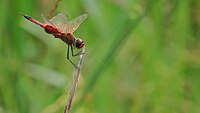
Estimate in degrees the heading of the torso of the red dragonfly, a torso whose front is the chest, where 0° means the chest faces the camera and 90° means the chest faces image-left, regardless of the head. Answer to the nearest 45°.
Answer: approximately 270°
